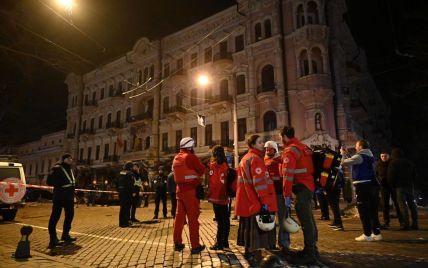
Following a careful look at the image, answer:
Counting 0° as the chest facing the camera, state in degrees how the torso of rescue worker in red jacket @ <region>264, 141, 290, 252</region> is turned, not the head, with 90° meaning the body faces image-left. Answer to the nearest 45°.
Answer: approximately 45°

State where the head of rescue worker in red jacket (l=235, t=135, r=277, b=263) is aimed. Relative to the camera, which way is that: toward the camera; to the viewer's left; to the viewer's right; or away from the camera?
to the viewer's right

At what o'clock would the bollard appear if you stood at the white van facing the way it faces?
The bollard is roughly at 6 o'clock from the white van.

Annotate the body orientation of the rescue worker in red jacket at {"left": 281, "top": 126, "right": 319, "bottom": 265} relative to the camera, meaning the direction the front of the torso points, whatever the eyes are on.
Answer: to the viewer's left

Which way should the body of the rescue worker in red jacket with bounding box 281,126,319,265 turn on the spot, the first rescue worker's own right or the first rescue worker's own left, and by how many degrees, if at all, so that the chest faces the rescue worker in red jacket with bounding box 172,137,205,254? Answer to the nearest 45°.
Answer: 0° — they already face them

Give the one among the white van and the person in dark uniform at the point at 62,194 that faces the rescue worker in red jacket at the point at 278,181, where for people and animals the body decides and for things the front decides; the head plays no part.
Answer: the person in dark uniform

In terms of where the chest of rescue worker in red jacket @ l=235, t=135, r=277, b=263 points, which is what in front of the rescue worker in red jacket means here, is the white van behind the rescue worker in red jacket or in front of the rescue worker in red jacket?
behind

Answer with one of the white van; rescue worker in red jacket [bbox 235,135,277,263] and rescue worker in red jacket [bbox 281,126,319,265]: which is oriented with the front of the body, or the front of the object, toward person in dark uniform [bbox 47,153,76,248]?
rescue worker in red jacket [bbox 281,126,319,265]

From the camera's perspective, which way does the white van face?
away from the camera
